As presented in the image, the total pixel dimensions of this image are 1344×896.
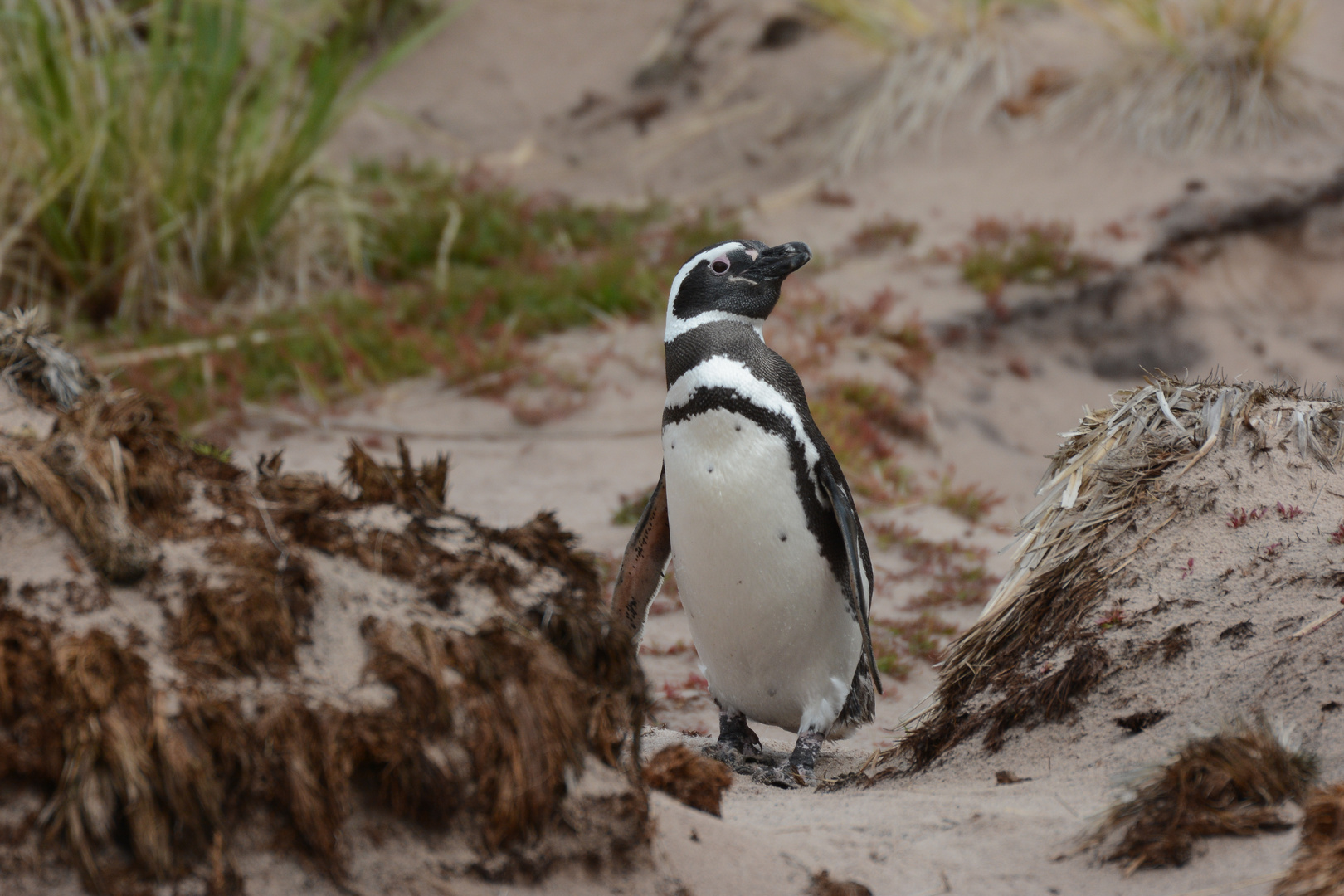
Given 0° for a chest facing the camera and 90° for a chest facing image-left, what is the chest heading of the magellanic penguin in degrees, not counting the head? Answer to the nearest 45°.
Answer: approximately 45°

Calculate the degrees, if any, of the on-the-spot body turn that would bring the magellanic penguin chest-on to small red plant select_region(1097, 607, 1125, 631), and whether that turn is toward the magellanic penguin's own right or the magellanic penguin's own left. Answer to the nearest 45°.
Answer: approximately 90° to the magellanic penguin's own left

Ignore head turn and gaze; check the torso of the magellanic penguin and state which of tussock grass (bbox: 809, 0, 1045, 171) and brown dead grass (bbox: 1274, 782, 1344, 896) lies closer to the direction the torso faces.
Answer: the brown dead grass

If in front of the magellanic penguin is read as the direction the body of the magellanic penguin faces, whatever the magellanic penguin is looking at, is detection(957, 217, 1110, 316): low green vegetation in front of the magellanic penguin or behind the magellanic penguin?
behind

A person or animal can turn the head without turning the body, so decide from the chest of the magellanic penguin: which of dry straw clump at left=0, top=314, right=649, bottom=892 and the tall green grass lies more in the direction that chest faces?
the dry straw clump

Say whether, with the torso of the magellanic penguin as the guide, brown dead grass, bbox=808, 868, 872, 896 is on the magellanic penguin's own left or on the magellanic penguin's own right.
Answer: on the magellanic penguin's own left

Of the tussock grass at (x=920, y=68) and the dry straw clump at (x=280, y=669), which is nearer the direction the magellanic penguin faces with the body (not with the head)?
the dry straw clump

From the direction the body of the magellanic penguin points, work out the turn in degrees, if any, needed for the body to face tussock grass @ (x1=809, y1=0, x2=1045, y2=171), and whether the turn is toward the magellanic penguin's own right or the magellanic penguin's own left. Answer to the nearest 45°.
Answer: approximately 135° to the magellanic penguin's own right

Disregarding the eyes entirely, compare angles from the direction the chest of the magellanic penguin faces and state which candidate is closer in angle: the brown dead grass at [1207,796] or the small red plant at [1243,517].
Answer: the brown dead grass
